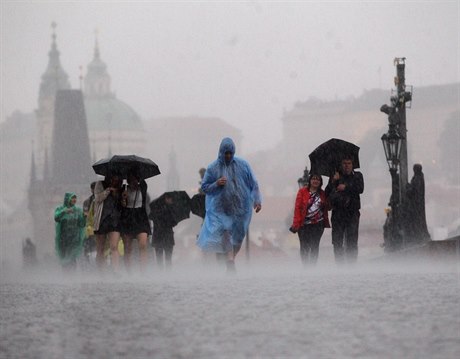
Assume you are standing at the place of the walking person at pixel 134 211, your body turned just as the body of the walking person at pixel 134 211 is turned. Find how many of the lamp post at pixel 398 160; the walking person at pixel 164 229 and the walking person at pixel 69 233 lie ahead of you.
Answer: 0

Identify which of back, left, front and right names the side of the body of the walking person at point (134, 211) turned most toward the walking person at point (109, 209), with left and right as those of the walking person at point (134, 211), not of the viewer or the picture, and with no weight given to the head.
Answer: right

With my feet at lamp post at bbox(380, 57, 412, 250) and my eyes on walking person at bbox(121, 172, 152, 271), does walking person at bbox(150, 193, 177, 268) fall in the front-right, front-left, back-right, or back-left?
front-right

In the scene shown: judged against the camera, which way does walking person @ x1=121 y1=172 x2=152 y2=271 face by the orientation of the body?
toward the camera

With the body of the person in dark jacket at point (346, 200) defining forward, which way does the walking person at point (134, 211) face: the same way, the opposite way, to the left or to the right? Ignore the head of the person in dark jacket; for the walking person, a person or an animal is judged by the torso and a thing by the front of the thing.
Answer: the same way

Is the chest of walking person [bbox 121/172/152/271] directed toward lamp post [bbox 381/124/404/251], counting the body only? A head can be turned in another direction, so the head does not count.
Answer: no

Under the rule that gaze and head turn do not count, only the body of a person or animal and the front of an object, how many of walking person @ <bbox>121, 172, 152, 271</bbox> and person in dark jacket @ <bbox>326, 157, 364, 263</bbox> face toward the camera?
2

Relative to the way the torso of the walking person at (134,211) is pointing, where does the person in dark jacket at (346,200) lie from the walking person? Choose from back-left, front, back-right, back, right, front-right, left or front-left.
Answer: left

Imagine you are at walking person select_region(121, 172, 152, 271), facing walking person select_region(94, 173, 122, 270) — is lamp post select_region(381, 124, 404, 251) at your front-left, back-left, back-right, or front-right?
back-right
